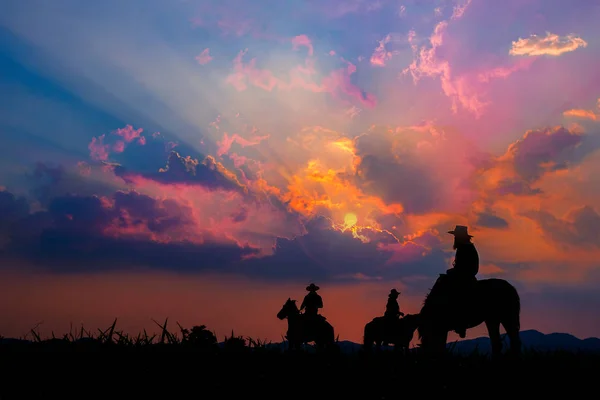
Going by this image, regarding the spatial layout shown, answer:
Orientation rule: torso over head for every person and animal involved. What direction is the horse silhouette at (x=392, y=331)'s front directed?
to the viewer's right

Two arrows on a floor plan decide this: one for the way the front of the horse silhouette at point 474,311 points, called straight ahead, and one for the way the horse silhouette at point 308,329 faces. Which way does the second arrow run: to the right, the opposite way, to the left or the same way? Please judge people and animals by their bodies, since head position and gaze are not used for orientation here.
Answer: the same way

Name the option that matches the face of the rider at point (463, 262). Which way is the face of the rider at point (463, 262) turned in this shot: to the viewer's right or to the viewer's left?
to the viewer's left

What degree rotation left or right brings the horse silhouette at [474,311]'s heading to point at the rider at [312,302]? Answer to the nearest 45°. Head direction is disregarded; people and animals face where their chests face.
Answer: approximately 45° to its right

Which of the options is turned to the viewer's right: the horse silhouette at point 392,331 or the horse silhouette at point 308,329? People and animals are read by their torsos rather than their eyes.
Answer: the horse silhouette at point 392,331

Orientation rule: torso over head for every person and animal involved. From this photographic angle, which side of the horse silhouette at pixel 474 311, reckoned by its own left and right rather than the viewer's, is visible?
left

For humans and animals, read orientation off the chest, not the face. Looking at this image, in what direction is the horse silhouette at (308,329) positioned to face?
to the viewer's left

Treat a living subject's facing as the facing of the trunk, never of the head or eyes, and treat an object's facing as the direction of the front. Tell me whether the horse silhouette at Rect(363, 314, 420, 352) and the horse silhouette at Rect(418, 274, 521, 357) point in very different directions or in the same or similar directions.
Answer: very different directions

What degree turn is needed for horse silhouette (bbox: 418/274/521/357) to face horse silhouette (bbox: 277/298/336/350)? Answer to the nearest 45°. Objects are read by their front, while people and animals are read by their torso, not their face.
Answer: approximately 45° to its right

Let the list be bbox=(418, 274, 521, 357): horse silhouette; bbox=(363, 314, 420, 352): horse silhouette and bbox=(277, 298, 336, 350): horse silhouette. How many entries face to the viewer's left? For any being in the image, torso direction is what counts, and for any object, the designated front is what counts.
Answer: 2
